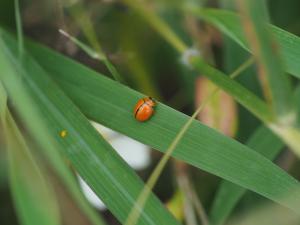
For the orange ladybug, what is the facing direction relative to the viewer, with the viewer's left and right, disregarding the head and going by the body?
facing away from the viewer and to the right of the viewer
